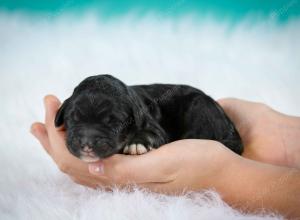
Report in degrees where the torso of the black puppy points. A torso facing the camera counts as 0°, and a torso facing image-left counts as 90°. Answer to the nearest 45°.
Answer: approximately 45°
